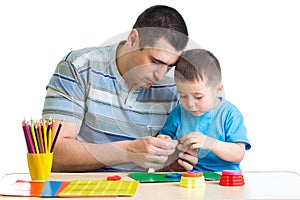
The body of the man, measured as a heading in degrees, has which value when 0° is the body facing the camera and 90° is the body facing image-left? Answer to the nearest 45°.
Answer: approximately 315°

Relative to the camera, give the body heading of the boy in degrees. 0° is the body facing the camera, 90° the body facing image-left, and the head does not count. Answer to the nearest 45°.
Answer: approximately 45°

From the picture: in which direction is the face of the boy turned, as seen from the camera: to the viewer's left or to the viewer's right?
to the viewer's left

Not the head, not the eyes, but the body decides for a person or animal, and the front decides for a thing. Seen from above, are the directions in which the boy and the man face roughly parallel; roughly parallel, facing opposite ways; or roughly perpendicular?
roughly perpendicular
